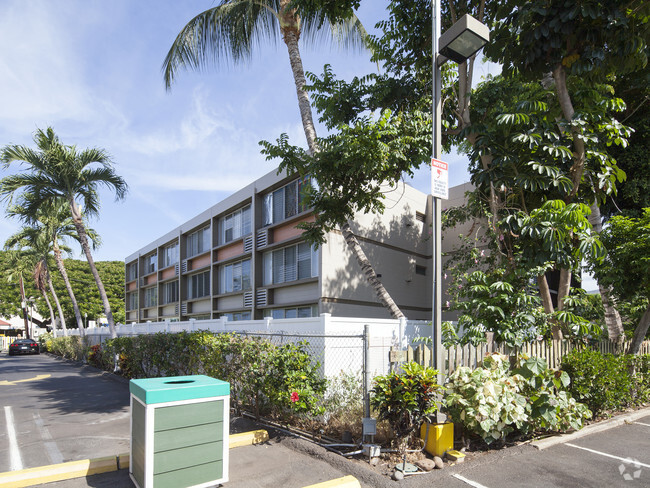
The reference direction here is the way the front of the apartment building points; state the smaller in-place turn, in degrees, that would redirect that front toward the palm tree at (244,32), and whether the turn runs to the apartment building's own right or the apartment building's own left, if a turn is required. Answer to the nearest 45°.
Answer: approximately 45° to the apartment building's own left

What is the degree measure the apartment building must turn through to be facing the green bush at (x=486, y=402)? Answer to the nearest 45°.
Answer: approximately 45° to its left

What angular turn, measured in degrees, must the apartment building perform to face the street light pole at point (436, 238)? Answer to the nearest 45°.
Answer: approximately 45° to its left

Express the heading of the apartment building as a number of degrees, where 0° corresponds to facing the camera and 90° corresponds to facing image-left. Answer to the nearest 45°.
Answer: approximately 45°

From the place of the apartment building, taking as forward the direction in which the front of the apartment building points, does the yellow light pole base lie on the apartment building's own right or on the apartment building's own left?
on the apartment building's own left

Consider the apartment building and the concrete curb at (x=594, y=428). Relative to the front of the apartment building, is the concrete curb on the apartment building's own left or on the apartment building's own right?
on the apartment building's own left
